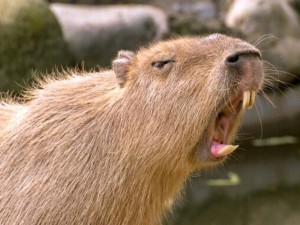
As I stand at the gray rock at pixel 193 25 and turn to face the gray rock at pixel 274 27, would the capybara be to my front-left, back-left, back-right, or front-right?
back-right

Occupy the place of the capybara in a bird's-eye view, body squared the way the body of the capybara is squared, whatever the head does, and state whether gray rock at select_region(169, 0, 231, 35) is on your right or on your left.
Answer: on your left

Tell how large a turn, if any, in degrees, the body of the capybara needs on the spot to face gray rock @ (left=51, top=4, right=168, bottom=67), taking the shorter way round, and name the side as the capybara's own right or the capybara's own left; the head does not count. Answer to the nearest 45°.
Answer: approximately 90° to the capybara's own left

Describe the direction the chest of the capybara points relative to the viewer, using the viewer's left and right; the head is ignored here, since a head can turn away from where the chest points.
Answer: facing to the right of the viewer
